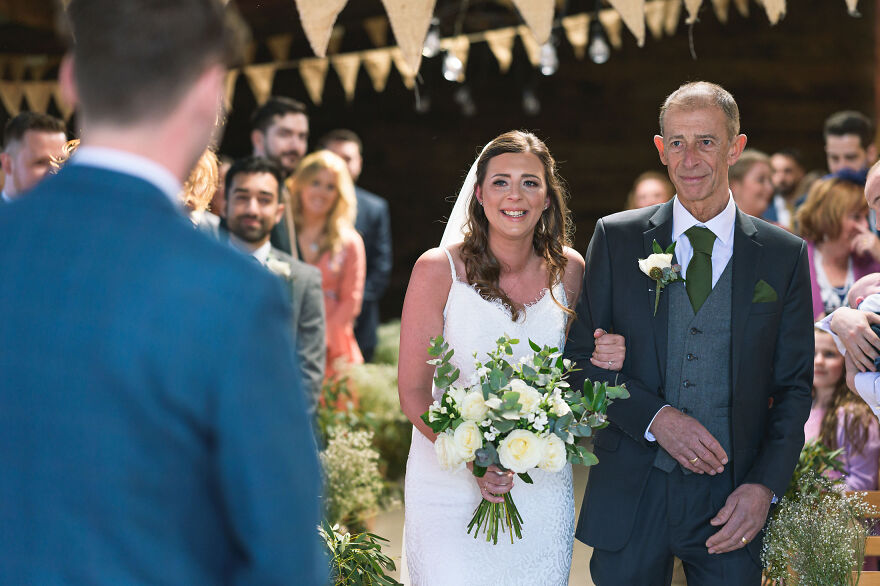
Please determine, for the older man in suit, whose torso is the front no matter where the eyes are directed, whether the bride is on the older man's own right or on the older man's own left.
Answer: on the older man's own right

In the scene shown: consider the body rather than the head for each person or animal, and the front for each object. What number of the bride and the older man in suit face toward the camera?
2

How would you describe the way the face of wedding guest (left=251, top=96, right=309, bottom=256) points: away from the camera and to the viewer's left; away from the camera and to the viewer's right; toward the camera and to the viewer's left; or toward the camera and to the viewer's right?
toward the camera and to the viewer's right

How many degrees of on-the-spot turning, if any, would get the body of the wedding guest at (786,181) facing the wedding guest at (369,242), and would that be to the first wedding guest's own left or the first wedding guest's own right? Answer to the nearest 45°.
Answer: approximately 45° to the first wedding guest's own right

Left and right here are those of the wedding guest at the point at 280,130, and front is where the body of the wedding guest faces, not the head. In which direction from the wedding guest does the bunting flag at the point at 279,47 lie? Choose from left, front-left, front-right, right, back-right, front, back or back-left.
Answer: back-left

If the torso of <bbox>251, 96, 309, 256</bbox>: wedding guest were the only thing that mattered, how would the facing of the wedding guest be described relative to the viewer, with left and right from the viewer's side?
facing the viewer and to the right of the viewer

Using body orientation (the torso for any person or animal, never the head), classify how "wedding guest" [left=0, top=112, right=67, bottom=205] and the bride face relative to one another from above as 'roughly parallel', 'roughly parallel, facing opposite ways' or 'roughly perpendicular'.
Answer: roughly perpendicular

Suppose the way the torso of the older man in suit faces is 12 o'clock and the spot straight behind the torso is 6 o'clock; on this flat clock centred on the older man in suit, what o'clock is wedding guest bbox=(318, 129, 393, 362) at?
The wedding guest is roughly at 5 o'clock from the older man in suit.

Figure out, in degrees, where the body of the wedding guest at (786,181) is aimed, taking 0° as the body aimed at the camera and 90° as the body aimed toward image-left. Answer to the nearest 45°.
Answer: approximately 45°

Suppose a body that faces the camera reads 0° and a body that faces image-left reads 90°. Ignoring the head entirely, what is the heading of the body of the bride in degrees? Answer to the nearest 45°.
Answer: approximately 0°

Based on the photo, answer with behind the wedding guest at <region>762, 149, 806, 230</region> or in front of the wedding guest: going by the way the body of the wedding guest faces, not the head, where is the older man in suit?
in front
